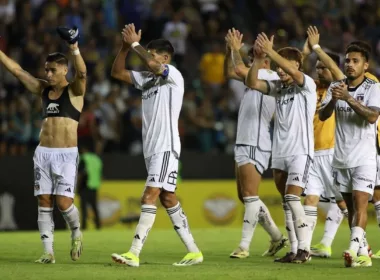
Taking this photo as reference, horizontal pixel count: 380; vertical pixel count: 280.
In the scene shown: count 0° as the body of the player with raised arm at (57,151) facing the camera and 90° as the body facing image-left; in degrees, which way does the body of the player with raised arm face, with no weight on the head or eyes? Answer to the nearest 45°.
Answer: approximately 45°

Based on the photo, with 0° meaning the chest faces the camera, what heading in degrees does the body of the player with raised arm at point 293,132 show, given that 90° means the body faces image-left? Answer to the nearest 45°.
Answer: approximately 45°

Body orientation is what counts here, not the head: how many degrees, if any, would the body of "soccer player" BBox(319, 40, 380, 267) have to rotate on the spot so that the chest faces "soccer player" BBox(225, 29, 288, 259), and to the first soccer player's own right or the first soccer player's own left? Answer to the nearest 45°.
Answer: approximately 90° to the first soccer player's own right

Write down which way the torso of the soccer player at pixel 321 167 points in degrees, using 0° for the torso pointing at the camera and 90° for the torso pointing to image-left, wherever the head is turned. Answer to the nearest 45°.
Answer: approximately 45°

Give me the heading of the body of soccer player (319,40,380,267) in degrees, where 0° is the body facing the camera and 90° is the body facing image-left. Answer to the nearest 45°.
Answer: approximately 45°

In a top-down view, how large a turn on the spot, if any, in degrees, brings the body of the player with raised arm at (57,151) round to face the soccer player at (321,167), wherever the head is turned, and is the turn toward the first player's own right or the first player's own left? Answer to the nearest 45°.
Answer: approximately 135° to the first player's own left

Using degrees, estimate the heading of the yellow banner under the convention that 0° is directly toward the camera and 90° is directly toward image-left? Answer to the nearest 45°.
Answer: approximately 0°

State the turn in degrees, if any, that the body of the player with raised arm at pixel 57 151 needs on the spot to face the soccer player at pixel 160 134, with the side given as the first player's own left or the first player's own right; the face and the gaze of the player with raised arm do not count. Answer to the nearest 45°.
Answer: approximately 90° to the first player's own left
